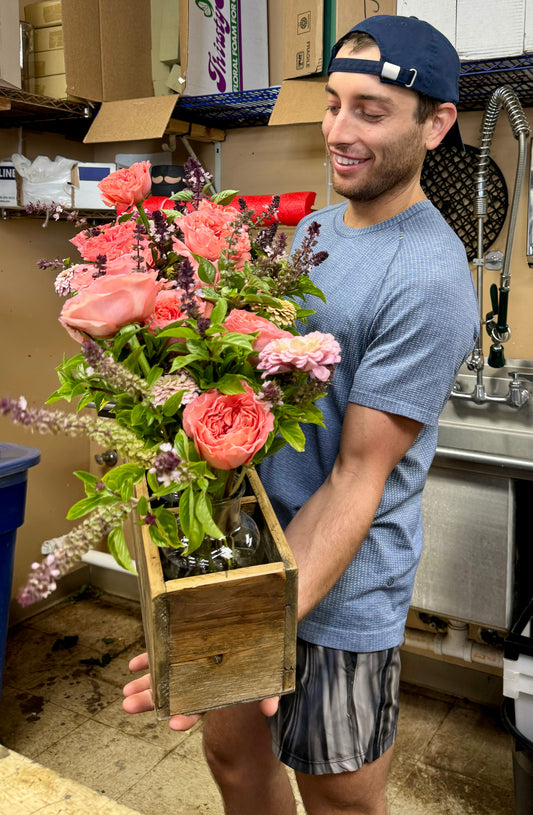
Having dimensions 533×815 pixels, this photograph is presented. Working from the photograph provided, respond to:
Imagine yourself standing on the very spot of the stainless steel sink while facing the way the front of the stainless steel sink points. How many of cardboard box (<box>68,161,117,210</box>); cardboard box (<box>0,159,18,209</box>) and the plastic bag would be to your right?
3

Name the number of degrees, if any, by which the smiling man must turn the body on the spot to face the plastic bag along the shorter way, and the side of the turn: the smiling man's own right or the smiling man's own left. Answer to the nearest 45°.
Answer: approximately 90° to the smiling man's own right

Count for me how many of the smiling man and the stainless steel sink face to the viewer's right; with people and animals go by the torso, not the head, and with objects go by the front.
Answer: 0

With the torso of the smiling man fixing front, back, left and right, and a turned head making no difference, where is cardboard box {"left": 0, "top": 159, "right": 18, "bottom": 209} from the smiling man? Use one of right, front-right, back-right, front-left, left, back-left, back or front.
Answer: right

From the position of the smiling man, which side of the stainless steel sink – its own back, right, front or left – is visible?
front

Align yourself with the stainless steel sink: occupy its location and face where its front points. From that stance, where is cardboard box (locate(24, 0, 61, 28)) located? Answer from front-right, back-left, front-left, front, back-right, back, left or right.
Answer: right

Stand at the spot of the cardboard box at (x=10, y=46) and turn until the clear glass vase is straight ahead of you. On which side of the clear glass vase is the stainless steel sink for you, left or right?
left

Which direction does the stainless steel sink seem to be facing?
toward the camera

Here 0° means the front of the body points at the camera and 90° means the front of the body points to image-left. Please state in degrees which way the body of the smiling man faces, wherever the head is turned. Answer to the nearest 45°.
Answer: approximately 45°

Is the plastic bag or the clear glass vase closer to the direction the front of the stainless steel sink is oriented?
the clear glass vase

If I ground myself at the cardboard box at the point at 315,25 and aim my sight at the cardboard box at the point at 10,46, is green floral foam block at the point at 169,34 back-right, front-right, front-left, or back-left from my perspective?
front-right

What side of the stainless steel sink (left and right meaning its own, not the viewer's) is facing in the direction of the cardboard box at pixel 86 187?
right

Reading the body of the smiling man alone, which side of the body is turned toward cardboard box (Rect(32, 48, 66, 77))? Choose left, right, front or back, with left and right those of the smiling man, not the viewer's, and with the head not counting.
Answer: right

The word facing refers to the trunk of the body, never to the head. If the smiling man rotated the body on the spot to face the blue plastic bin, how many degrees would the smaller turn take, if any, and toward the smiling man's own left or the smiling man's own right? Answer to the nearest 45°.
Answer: approximately 90° to the smiling man's own right

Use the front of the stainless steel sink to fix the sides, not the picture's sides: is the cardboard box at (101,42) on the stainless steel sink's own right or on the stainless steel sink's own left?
on the stainless steel sink's own right

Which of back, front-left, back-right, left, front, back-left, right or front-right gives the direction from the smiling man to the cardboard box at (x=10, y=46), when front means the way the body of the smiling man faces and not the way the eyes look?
right
